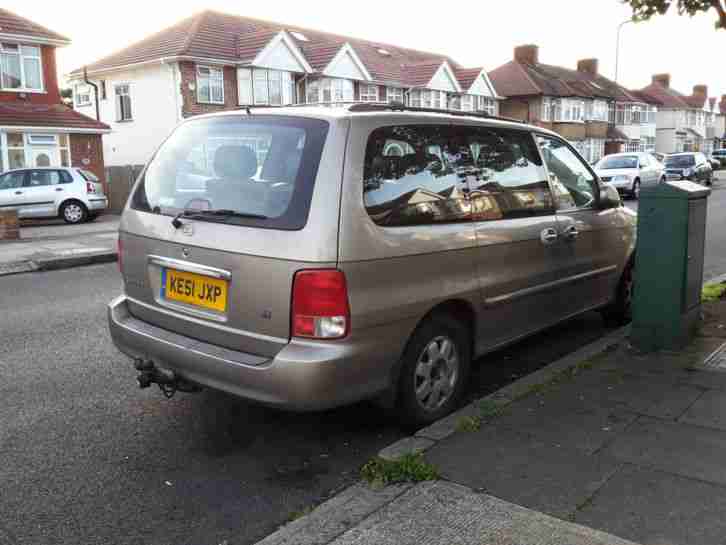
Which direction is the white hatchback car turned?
to the viewer's left

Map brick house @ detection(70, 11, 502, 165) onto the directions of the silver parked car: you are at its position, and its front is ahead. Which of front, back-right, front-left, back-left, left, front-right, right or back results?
front-right

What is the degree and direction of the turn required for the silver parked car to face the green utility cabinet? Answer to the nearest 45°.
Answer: approximately 45° to its left

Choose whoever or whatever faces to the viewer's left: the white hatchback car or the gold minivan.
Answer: the white hatchback car

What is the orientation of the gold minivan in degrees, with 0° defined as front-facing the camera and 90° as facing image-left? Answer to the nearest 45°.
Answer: approximately 225°

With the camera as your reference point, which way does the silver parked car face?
facing the viewer and to the left of the viewer

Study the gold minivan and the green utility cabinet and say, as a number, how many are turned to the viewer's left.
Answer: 0

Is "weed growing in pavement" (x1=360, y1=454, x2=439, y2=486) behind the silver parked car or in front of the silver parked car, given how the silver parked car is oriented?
in front

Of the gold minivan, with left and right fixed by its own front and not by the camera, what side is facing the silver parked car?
front

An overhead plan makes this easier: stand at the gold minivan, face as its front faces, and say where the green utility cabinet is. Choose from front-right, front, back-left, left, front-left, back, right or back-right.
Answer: front

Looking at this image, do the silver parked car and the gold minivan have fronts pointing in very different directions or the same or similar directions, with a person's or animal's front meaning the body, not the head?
very different directions
